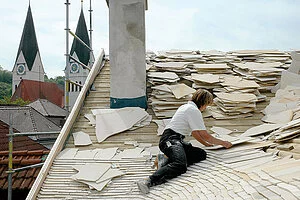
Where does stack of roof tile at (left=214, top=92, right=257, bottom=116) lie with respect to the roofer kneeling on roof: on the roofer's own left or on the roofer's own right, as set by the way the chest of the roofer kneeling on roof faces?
on the roofer's own left

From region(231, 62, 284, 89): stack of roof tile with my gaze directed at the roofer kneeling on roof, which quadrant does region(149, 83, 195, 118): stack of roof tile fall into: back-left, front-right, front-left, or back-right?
front-right

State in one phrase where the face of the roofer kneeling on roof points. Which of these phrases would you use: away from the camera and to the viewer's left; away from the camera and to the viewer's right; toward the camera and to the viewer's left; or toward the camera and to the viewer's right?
away from the camera and to the viewer's right

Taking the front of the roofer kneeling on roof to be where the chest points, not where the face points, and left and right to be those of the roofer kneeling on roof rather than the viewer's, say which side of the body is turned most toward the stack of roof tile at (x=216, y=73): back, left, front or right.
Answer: left

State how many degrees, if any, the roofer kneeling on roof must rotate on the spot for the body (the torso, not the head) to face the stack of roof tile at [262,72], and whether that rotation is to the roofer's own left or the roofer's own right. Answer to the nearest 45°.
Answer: approximately 45° to the roofer's own left

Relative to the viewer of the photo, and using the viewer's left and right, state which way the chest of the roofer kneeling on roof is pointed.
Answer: facing to the right of the viewer
